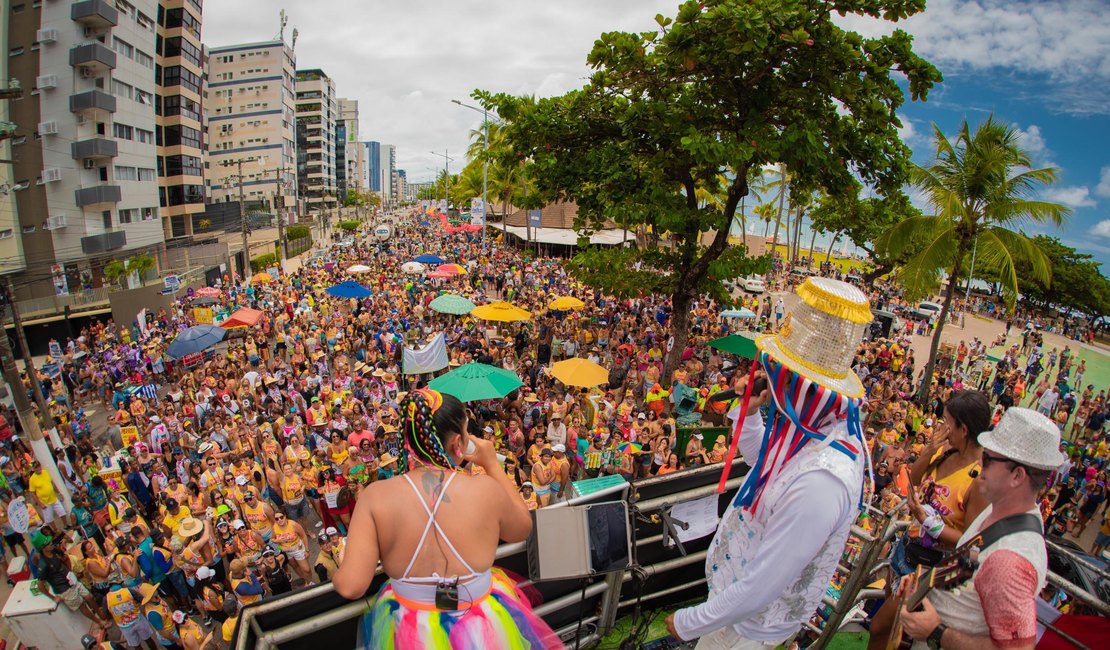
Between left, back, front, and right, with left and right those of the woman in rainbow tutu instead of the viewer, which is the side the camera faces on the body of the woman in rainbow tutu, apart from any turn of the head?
back

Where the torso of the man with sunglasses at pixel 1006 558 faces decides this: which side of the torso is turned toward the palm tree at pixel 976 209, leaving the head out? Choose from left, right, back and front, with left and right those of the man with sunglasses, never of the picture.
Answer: right

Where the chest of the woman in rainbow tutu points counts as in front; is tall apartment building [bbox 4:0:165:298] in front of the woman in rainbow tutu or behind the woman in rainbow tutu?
in front

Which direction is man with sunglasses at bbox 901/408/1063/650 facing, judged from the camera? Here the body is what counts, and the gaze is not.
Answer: to the viewer's left

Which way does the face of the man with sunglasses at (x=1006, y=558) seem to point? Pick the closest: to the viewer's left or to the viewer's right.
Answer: to the viewer's left

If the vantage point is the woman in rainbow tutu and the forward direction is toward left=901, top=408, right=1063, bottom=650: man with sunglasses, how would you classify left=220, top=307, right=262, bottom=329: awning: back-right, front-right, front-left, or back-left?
back-left

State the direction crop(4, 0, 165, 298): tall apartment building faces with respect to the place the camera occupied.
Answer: facing the viewer and to the right of the viewer

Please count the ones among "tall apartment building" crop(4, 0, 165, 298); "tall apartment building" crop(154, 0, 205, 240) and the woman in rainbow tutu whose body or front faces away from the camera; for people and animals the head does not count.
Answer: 1

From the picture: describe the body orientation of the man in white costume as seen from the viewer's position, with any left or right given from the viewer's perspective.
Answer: facing to the left of the viewer
